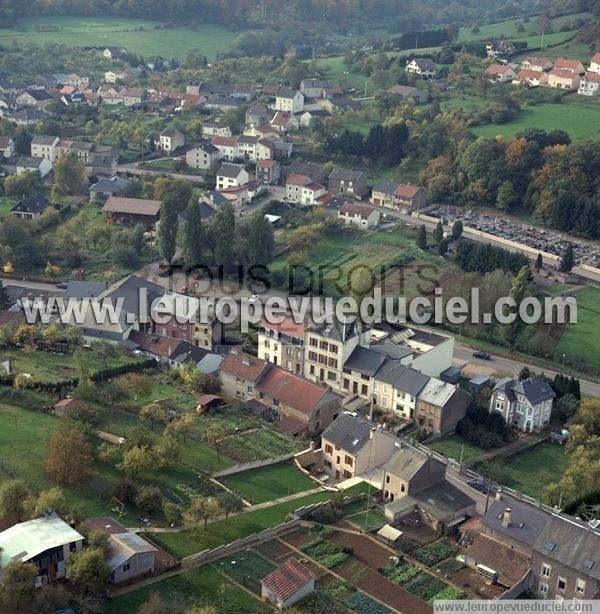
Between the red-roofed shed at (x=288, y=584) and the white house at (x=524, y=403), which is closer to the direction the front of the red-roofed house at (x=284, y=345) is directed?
the red-roofed shed

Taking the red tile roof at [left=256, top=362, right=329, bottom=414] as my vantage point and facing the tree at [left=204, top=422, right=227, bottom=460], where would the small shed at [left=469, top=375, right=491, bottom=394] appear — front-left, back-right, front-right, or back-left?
back-left

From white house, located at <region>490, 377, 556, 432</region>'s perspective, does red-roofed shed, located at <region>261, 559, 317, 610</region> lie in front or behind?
in front

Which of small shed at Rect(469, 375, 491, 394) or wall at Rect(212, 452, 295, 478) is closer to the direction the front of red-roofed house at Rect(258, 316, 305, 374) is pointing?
the wall

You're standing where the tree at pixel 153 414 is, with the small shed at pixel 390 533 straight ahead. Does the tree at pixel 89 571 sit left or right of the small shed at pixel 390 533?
right

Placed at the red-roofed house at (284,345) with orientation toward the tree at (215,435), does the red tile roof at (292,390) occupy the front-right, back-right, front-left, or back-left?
front-left

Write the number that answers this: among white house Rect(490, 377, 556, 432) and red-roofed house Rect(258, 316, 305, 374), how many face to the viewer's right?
0

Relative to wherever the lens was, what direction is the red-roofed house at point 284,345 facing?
facing the viewer and to the left of the viewer

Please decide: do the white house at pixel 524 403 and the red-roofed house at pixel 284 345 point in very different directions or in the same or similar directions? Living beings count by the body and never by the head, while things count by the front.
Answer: same or similar directions

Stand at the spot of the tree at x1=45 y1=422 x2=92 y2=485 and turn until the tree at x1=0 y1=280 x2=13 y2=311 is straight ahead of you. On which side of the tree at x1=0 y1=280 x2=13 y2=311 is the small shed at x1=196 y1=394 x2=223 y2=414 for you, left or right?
right

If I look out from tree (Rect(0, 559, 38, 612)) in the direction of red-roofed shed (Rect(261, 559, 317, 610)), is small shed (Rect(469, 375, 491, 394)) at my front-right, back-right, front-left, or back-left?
front-left

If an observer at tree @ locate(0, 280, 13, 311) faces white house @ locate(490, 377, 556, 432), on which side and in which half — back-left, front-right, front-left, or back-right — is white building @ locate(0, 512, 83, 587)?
front-right
